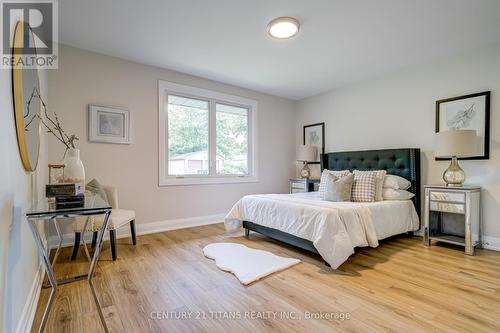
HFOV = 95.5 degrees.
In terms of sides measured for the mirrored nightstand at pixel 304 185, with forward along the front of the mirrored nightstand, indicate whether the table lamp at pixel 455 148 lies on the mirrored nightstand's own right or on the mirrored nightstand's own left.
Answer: on the mirrored nightstand's own left

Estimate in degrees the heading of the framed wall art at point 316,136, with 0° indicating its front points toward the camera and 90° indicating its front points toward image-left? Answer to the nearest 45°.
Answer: approximately 45°

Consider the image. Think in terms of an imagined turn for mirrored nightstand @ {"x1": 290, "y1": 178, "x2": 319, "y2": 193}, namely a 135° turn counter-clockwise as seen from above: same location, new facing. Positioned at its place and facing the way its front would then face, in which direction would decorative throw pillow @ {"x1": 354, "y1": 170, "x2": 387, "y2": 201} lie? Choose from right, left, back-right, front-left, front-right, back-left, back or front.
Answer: front-right

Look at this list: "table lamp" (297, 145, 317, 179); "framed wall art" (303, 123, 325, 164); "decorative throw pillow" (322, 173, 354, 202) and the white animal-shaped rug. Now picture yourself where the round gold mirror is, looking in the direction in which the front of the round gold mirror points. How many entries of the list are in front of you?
4

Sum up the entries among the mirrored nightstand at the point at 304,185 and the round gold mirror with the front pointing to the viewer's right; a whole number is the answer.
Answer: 1

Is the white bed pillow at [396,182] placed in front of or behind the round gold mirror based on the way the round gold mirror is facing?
in front

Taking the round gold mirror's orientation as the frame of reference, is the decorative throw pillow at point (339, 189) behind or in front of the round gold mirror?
in front

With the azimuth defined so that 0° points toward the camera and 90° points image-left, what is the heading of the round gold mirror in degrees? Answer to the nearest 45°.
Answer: approximately 270°

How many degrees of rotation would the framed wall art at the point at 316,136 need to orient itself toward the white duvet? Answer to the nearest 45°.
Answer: approximately 45° to its left

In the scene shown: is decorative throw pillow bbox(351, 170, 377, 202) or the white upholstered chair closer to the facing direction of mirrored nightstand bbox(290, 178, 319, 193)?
the white upholstered chair

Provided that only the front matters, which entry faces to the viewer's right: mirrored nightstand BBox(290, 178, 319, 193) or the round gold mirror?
the round gold mirror

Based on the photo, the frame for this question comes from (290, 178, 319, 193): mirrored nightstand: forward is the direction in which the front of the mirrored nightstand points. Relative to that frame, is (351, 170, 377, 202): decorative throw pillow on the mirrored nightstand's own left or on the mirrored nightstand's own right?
on the mirrored nightstand's own left

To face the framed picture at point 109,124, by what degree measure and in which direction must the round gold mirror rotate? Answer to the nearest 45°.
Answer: approximately 45° to its left

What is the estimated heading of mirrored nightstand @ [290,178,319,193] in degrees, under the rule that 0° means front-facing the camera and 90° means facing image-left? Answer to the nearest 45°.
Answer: approximately 45°
